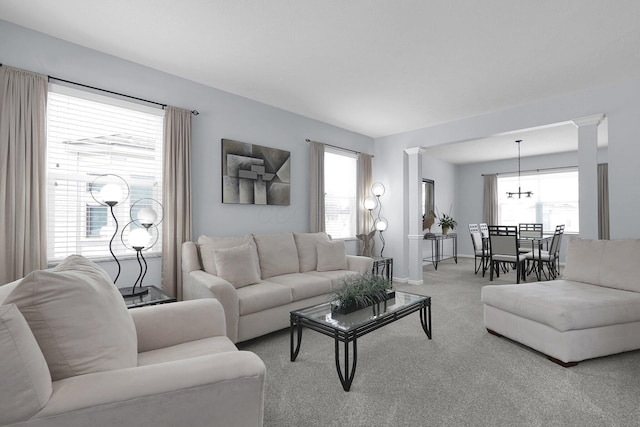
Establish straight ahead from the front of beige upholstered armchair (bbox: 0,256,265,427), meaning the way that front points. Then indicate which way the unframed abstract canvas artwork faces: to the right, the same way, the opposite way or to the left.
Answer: to the right

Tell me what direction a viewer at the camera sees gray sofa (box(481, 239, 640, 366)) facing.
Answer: facing the viewer and to the left of the viewer

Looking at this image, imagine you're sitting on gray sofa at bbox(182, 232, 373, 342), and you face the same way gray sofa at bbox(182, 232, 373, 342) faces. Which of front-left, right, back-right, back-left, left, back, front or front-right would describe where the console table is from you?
left

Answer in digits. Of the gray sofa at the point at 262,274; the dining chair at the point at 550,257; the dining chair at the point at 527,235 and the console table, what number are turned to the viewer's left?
1

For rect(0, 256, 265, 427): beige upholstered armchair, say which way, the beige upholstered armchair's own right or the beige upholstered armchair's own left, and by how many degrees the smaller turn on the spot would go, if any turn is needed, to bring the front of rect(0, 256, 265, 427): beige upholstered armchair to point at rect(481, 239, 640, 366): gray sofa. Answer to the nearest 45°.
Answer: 0° — it already faces it

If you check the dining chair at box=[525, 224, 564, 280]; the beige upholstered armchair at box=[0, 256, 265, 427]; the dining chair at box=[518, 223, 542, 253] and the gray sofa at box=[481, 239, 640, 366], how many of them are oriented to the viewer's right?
1

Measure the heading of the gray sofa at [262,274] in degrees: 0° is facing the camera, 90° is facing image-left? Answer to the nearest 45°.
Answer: approximately 315°

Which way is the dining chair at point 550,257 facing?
to the viewer's left

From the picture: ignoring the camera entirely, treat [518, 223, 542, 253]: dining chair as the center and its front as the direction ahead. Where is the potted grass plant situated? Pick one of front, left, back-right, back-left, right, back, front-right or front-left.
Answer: front

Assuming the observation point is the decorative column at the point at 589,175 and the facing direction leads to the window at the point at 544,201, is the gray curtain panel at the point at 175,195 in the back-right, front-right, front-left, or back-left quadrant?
back-left

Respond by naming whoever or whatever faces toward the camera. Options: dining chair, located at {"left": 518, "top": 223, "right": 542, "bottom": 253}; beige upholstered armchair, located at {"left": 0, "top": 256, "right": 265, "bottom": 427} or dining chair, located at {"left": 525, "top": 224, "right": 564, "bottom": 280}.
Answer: dining chair, located at {"left": 518, "top": 223, "right": 542, "bottom": 253}

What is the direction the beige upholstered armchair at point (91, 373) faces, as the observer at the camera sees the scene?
facing to the right of the viewer

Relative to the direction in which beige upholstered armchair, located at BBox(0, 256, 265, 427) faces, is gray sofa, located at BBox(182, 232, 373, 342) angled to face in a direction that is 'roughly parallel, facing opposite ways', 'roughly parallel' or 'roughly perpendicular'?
roughly perpendicular

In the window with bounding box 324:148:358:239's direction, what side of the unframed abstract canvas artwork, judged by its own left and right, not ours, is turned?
left

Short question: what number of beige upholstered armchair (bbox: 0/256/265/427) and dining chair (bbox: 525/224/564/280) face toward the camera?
0

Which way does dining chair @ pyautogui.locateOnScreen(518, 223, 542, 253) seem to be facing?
toward the camera

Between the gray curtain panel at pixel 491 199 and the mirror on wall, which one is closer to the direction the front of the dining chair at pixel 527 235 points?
the mirror on wall
